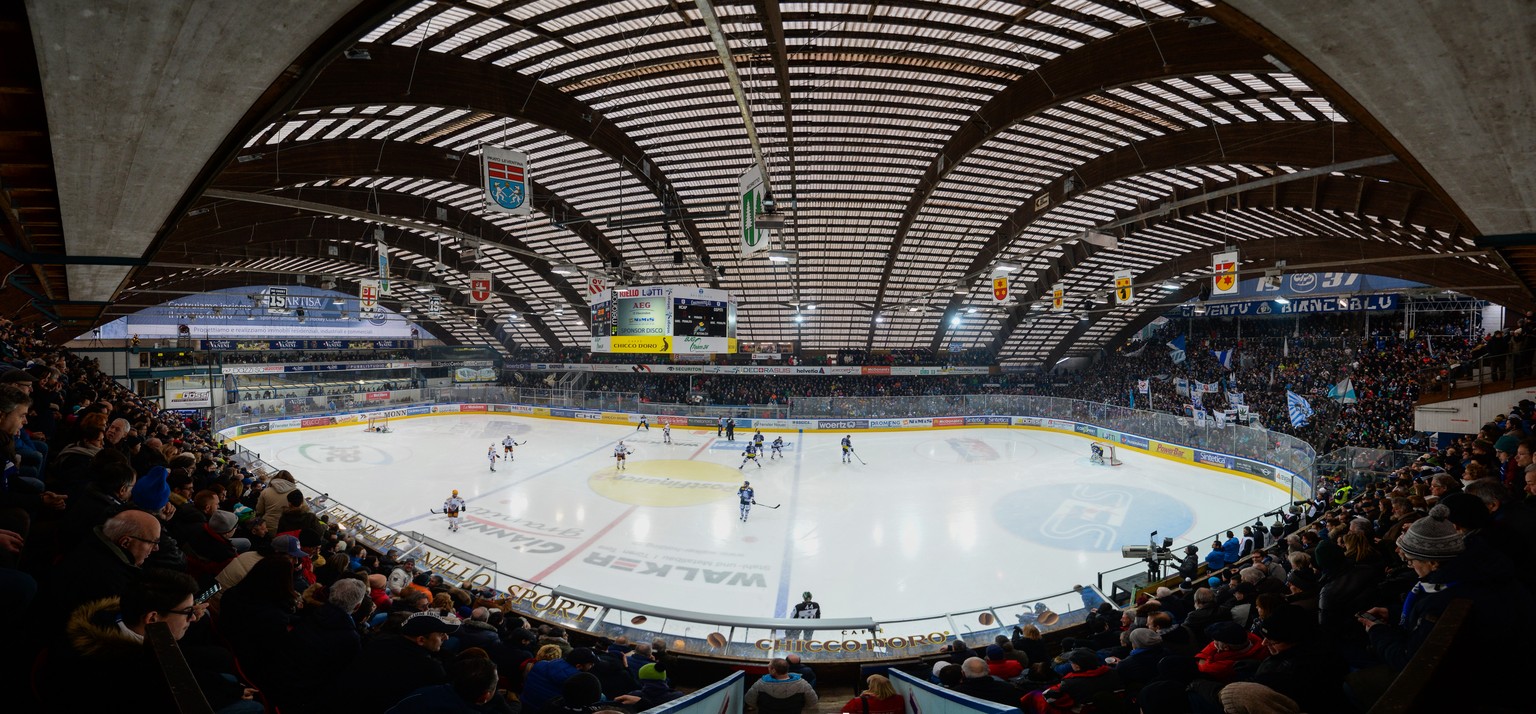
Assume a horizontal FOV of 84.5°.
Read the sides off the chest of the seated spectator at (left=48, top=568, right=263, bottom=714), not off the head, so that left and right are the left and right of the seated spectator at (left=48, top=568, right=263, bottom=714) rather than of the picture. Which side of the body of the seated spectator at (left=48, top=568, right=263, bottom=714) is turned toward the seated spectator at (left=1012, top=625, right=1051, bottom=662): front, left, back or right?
front

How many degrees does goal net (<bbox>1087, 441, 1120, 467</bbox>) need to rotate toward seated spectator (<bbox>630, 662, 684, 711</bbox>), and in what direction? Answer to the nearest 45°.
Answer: approximately 45° to its left

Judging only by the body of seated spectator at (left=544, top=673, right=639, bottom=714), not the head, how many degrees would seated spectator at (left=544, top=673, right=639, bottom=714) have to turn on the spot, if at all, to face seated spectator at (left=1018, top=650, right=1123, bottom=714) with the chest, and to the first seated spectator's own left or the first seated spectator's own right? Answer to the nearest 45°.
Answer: approximately 90° to the first seated spectator's own right

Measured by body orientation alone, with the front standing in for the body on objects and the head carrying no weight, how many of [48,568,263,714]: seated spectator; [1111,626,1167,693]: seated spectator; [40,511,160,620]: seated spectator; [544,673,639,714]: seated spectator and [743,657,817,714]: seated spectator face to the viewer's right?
2

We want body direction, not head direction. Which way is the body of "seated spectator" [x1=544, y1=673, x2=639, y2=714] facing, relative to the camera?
away from the camera

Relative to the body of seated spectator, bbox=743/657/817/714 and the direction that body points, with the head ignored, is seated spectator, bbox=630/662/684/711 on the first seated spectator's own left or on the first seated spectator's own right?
on the first seated spectator's own left

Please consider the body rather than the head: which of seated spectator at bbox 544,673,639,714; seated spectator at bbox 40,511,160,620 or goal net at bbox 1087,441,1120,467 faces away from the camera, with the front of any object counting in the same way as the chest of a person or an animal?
seated spectator at bbox 544,673,639,714

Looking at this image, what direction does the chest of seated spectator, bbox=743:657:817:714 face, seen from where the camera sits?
away from the camera

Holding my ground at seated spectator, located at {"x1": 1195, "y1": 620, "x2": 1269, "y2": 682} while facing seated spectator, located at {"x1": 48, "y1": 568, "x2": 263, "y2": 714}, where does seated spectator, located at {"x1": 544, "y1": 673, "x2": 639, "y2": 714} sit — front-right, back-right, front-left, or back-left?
front-right

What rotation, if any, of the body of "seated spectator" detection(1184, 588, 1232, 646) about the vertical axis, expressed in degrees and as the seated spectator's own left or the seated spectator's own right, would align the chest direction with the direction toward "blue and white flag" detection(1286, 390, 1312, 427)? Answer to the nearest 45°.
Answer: approximately 45° to the seated spectator's own right

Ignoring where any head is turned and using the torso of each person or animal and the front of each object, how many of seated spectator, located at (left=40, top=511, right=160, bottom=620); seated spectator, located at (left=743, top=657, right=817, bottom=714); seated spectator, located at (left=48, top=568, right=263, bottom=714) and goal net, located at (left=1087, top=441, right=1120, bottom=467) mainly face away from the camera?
1

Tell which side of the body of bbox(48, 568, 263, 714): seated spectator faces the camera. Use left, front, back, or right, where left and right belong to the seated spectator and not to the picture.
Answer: right

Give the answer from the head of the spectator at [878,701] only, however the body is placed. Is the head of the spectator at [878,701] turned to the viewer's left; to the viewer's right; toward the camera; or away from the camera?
away from the camera
